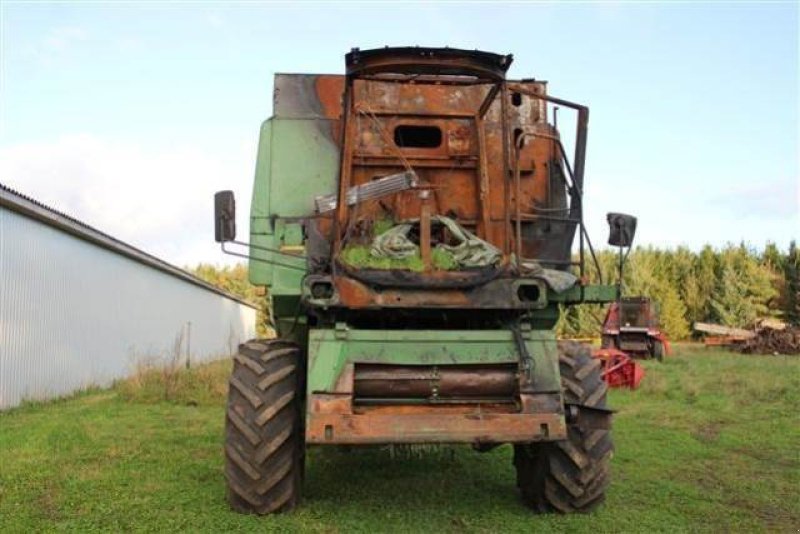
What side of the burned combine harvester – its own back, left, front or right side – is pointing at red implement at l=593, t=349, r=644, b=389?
back

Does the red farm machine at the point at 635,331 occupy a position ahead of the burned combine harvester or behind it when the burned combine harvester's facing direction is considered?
behind

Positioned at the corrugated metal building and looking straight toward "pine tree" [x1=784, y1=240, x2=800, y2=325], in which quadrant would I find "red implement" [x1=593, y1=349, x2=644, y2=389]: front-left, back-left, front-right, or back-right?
front-right

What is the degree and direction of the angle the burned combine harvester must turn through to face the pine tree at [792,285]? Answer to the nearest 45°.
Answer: approximately 135° to its left

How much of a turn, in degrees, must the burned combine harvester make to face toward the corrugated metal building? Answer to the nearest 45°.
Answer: approximately 135° to its right
